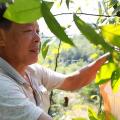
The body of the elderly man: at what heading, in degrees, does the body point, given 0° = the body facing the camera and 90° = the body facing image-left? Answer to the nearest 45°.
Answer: approximately 315°

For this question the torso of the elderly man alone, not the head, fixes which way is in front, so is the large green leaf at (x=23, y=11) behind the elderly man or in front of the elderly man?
in front

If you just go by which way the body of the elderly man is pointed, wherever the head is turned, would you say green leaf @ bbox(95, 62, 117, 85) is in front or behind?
in front

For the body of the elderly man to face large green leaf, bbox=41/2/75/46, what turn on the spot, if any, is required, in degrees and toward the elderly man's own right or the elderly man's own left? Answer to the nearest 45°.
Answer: approximately 45° to the elderly man's own right

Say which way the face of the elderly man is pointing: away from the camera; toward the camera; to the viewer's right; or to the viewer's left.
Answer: to the viewer's right
